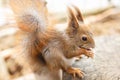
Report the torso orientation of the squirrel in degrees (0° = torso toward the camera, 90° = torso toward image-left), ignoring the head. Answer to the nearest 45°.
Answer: approximately 270°
